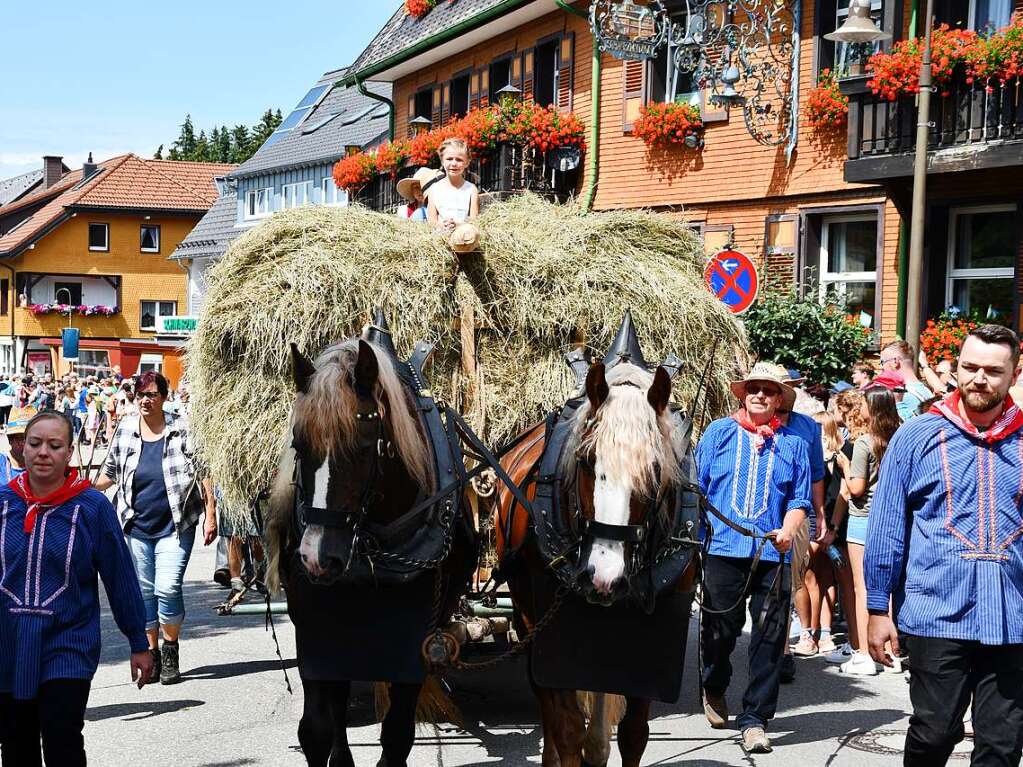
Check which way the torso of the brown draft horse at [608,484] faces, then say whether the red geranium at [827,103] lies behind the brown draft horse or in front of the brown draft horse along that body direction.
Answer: behind

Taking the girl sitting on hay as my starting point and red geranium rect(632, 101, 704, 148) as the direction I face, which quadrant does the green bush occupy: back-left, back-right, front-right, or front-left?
front-right

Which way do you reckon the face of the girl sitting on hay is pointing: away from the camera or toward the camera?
toward the camera

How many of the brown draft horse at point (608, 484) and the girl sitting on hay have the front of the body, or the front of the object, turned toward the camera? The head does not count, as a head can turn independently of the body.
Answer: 2

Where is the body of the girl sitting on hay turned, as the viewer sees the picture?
toward the camera

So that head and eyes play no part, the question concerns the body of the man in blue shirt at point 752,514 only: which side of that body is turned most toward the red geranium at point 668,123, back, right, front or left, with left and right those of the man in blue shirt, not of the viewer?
back

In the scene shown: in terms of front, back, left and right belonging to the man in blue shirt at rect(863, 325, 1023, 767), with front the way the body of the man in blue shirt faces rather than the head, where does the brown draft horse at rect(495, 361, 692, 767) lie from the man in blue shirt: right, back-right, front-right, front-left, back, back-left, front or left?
right

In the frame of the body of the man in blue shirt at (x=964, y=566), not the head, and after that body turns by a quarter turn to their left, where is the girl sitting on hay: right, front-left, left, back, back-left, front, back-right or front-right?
back-left

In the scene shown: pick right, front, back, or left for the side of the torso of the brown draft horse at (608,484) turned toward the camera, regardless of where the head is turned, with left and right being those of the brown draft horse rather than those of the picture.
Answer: front

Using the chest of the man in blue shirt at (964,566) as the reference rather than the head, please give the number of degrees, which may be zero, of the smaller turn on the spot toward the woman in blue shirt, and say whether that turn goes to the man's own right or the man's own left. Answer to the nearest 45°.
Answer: approximately 90° to the man's own right

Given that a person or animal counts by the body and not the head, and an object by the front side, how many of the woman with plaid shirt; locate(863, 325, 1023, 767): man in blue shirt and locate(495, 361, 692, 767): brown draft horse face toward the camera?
3

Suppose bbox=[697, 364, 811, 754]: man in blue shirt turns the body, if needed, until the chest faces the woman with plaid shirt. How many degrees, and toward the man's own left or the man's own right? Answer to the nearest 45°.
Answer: approximately 90° to the man's own right

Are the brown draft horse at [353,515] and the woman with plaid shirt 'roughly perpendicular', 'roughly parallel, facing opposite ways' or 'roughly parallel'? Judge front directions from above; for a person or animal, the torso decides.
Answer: roughly parallel

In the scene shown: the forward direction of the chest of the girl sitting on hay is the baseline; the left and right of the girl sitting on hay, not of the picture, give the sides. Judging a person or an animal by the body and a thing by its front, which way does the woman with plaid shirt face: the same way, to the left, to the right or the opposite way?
the same way

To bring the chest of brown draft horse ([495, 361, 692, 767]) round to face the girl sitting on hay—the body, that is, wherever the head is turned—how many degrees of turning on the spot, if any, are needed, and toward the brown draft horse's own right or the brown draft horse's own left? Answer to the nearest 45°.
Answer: approximately 180°
